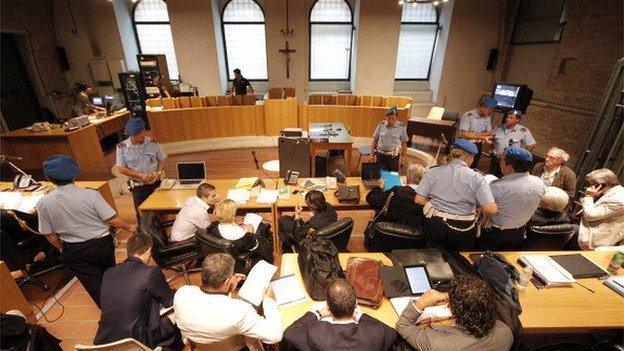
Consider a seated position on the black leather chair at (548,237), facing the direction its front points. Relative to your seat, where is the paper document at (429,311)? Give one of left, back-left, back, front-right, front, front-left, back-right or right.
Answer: back

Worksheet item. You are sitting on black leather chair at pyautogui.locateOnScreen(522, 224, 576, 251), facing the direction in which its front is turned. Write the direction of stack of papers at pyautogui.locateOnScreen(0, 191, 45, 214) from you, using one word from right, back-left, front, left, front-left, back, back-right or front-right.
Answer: back-left

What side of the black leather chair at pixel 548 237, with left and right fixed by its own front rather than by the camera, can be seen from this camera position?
back

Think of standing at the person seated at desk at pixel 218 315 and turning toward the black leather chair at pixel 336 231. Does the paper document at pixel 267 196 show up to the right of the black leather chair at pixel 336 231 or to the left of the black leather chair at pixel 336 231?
left

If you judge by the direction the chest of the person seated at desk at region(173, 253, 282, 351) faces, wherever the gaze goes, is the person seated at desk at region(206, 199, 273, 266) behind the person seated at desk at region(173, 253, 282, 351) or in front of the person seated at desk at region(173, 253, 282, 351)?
in front

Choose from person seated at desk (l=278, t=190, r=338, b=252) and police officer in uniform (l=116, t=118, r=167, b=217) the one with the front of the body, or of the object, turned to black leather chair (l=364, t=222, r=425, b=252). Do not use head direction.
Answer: the police officer in uniform

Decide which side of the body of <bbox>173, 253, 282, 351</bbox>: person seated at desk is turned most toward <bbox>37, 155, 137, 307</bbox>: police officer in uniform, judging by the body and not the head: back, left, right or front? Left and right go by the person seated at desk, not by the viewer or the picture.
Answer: left

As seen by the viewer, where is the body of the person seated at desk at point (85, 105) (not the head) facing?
to the viewer's right

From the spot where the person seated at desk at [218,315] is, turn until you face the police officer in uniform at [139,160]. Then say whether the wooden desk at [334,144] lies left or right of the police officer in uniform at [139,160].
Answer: right

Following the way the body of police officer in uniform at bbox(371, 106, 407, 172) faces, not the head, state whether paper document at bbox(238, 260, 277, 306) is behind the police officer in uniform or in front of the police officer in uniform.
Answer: in front

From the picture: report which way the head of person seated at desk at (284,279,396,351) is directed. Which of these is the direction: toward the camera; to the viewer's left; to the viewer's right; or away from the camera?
away from the camera
